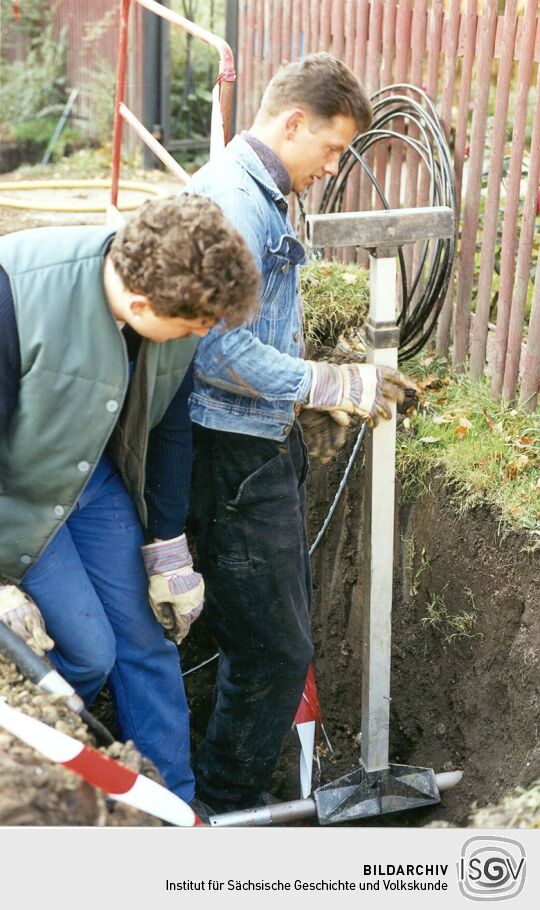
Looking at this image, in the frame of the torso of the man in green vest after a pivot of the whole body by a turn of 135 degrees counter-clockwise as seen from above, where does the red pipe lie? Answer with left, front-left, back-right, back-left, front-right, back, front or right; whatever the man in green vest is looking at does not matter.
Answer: front

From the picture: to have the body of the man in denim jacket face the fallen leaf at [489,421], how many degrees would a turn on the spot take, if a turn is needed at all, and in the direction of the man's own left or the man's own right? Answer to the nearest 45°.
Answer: approximately 45° to the man's own left

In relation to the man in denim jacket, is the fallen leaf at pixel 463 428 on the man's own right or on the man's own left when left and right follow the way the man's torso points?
on the man's own left

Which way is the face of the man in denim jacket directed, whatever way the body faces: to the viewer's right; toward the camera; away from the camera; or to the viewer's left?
to the viewer's right

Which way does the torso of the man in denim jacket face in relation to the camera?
to the viewer's right
